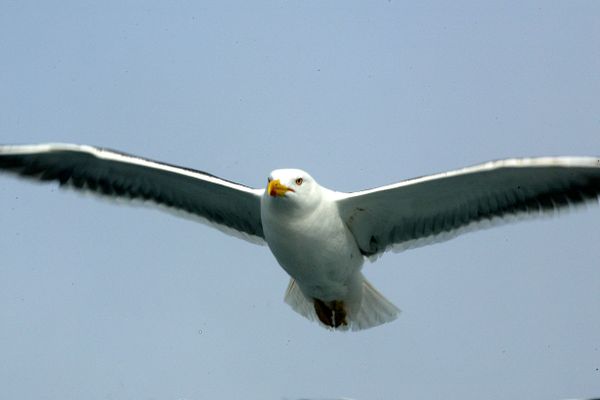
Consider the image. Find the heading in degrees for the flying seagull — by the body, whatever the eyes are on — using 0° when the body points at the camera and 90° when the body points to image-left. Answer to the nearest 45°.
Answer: approximately 0°
